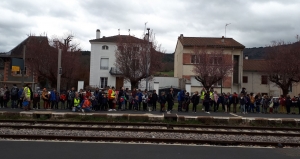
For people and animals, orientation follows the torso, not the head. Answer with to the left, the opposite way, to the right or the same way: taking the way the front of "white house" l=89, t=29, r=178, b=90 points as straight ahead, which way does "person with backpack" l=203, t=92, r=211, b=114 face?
the opposite way

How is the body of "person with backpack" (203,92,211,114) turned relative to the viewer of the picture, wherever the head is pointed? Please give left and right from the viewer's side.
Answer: facing away from the viewer

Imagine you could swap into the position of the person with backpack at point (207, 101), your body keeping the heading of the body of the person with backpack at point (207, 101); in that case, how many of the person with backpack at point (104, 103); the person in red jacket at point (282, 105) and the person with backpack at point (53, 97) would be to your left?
2

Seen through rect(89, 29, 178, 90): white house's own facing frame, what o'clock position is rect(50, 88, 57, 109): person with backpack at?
The person with backpack is roughly at 12 o'clock from the white house.

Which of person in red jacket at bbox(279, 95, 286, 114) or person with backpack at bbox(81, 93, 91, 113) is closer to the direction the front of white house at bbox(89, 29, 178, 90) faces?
the person with backpack

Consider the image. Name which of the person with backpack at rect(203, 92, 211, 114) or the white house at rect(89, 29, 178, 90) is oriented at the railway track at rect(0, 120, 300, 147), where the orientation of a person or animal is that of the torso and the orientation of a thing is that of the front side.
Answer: the white house

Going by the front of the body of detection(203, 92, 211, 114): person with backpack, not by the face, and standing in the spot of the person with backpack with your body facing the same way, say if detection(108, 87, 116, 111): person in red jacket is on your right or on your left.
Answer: on your left

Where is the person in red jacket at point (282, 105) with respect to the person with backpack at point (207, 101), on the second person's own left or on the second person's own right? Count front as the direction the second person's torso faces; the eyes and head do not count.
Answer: on the second person's own right

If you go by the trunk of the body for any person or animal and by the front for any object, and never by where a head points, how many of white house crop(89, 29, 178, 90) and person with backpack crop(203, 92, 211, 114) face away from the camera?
1
